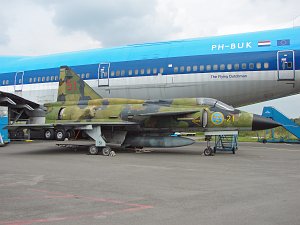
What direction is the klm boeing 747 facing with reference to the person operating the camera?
facing away from the viewer and to the left of the viewer

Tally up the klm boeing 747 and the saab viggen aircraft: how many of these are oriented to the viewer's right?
1

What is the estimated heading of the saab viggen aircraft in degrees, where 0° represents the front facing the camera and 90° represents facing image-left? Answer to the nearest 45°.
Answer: approximately 270°

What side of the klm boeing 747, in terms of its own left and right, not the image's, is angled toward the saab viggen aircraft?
left
